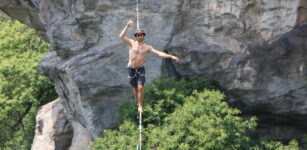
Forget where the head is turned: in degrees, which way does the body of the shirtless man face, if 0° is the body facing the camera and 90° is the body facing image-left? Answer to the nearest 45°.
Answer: approximately 0°

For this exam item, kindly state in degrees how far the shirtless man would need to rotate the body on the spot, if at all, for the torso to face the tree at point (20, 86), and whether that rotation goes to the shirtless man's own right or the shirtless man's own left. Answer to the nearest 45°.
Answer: approximately 135° to the shirtless man's own right
